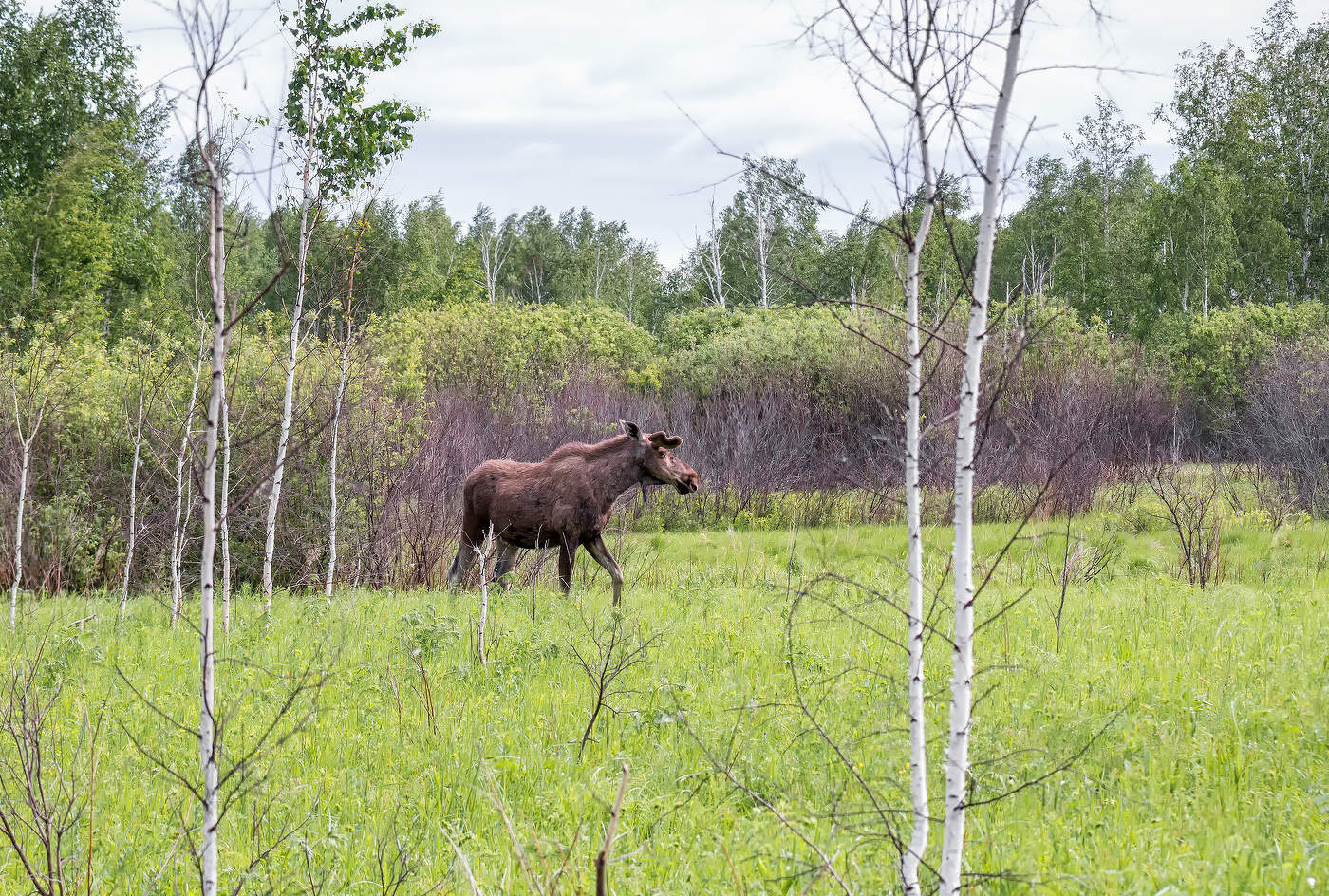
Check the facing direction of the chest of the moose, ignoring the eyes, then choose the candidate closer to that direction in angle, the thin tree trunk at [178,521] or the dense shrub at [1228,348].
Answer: the dense shrub

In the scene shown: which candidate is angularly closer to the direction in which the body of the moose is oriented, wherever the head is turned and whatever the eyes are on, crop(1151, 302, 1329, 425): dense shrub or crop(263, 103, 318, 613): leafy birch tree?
the dense shrub

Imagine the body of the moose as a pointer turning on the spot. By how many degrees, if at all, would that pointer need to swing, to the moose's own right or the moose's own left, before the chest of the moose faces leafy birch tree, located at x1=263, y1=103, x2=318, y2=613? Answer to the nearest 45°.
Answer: approximately 180°

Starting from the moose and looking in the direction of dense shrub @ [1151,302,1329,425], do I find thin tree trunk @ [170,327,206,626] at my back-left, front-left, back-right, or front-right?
back-left

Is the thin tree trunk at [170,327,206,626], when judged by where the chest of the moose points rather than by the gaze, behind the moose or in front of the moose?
behind

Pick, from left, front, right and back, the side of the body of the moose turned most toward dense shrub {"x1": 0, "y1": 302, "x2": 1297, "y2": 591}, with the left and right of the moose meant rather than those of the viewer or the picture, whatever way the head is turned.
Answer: left

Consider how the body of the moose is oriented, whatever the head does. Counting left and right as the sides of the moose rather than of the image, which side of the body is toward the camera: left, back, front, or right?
right
